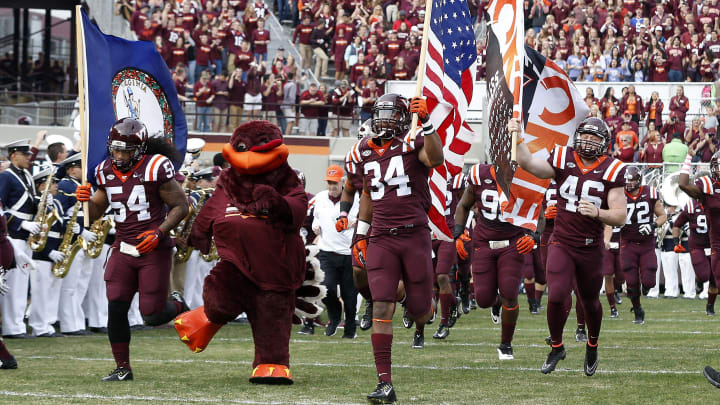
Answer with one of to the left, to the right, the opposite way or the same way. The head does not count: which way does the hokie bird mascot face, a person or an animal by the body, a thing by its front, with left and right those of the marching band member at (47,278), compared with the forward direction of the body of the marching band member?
to the right

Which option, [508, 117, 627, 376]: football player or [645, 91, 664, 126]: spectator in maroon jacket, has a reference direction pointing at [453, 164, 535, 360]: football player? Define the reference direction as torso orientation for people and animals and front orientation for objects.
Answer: the spectator in maroon jacket

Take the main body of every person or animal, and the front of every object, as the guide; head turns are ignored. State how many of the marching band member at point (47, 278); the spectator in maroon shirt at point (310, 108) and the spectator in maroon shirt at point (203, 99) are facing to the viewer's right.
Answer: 1

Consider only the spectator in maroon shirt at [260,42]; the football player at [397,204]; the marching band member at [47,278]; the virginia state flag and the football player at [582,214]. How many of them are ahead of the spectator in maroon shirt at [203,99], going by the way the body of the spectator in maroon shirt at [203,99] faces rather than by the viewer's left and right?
4

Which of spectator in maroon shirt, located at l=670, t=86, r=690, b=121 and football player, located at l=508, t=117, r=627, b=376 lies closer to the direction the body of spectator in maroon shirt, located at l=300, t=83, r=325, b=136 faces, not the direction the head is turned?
the football player

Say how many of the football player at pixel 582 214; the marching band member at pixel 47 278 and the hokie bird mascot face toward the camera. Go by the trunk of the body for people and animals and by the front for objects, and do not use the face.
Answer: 2

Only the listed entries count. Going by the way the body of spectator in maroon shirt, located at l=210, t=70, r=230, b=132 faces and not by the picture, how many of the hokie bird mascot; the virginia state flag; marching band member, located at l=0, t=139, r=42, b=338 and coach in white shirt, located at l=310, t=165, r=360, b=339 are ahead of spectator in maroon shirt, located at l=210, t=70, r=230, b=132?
4

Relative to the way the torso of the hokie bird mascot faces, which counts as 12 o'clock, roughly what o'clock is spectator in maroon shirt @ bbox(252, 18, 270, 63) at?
The spectator in maroon shirt is roughly at 6 o'clock from the hokie bird mascot.

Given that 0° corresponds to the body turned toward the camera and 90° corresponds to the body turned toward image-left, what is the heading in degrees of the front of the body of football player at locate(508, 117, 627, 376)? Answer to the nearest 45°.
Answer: approximately 0°

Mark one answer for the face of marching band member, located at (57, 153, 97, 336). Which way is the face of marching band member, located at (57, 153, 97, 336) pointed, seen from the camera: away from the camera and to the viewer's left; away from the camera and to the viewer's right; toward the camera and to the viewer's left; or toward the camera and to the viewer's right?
toward the camera and to the viewer's right
